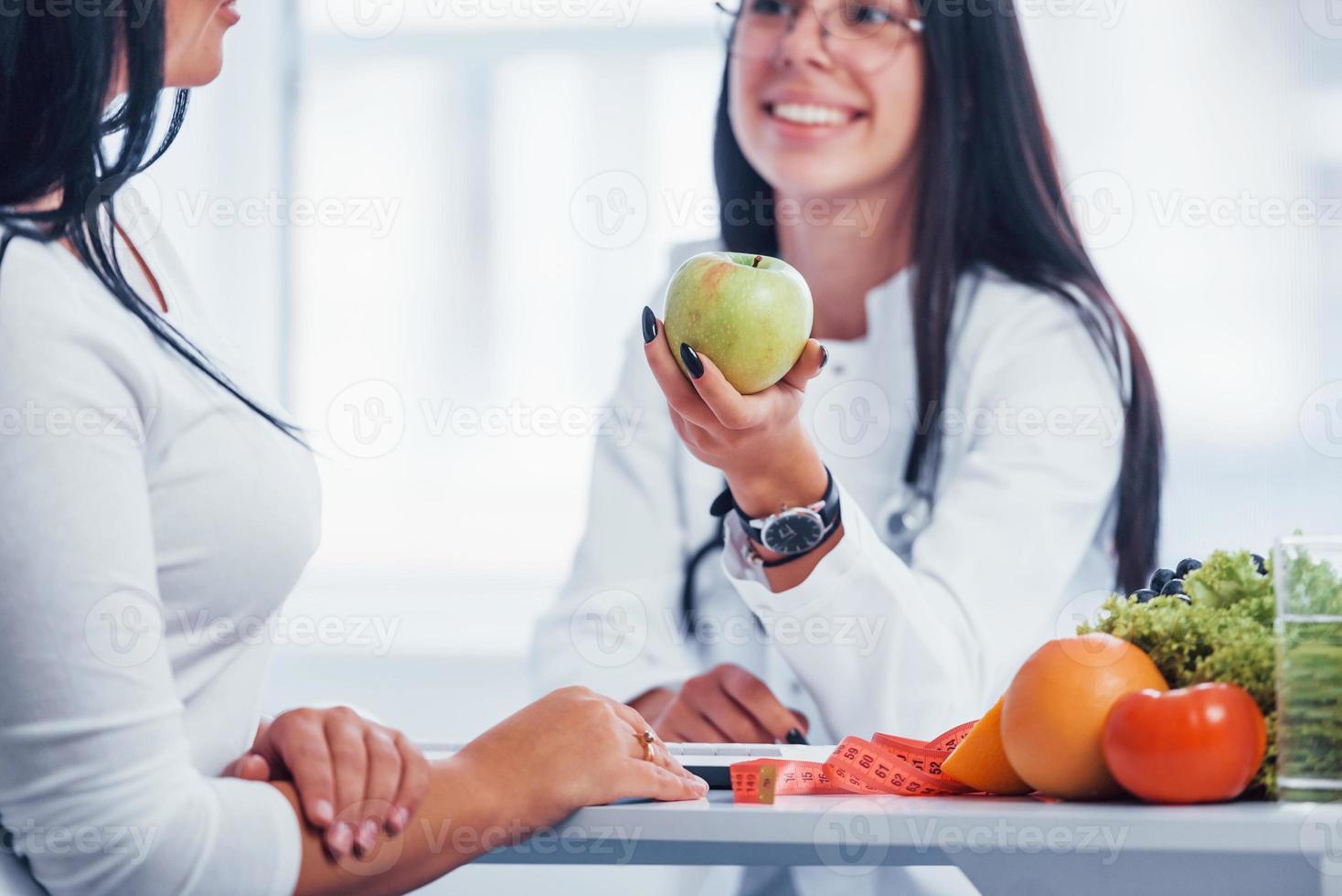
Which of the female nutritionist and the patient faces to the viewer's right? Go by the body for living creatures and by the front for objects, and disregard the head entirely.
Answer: the patient

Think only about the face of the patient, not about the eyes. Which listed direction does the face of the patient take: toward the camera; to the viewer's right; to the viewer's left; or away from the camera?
to the viewer's right

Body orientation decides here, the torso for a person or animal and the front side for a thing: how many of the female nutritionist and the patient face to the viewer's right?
1

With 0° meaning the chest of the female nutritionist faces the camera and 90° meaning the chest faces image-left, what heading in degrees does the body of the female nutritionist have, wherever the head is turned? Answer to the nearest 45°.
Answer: approximately 45°

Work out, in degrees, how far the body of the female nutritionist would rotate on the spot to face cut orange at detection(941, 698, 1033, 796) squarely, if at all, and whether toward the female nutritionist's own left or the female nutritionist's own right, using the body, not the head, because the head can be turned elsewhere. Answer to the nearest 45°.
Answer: approximately 45° to the female nutritionist's own left

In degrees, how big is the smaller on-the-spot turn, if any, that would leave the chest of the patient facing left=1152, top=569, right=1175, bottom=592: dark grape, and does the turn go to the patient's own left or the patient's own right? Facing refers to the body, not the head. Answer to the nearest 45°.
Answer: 0° — they already face it

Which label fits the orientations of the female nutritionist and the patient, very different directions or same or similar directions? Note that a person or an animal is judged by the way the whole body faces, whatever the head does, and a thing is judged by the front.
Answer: very different directions

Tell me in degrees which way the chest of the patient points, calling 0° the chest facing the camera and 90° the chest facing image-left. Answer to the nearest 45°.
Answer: approximately 270°
